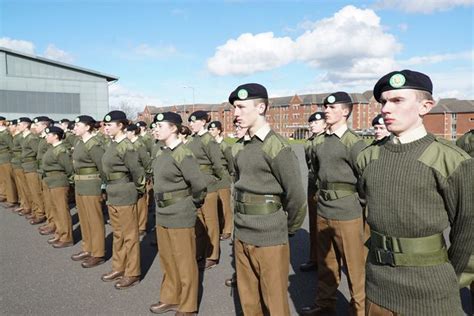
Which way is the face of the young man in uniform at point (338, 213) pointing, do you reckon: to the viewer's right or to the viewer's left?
to the viewer's left

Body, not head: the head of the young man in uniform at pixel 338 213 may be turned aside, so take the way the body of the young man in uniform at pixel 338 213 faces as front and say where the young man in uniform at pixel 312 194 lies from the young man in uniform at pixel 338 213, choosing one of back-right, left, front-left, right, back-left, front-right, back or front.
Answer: back-right

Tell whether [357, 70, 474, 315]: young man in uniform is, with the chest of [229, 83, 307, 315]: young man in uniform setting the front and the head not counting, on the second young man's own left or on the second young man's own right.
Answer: on the second young man's own left

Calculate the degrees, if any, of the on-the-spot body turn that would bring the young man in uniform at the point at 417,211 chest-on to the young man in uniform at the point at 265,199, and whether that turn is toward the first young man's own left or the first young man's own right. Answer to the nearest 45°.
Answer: approximately 90° to the first young man's own right

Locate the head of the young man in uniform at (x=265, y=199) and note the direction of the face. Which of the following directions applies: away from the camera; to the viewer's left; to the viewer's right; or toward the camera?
to the viewer's left

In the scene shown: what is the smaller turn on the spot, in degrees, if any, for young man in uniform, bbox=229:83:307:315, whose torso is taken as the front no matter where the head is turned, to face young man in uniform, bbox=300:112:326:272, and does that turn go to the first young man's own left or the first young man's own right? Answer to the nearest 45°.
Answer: approximately 135° to the first young man's own right

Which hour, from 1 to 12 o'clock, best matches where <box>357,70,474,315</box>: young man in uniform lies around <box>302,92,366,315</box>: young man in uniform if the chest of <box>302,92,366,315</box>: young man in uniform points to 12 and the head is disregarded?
<box>357,70,474,315</box>: young man in uniform is roughly at 10 o'clock from <box>302,92,366,315</box>: young man in uniform.

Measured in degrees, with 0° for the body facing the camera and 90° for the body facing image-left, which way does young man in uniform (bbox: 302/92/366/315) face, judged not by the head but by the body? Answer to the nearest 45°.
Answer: approximately 45°
